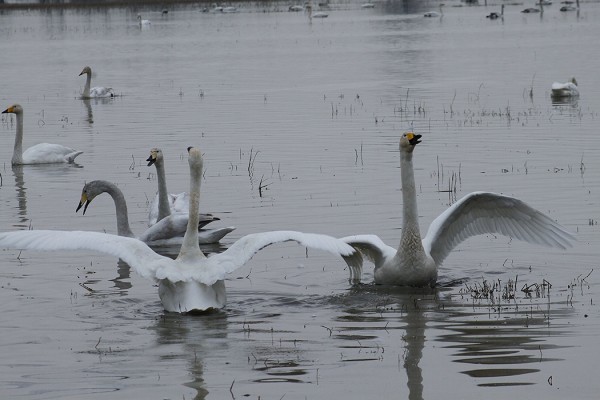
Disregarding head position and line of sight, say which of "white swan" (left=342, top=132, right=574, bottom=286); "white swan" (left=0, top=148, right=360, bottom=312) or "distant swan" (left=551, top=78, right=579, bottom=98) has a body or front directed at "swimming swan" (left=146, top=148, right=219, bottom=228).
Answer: "white swan" (left=0, top=148, right=360, bottom=312)

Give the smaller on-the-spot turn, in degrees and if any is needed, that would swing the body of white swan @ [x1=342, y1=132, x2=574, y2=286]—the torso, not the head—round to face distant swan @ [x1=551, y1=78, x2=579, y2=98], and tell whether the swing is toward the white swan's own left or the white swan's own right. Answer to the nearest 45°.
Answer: approximately 180°

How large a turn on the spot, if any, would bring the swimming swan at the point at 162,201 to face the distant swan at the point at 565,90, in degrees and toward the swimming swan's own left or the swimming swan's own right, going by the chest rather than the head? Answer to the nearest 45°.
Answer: approximately 180°

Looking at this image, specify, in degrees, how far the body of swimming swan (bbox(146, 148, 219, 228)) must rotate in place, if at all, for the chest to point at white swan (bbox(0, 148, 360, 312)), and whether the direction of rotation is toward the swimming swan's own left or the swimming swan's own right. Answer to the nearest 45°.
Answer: approximately 45° to the swimming swan's own left

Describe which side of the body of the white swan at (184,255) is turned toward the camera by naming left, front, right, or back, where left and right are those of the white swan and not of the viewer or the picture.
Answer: back

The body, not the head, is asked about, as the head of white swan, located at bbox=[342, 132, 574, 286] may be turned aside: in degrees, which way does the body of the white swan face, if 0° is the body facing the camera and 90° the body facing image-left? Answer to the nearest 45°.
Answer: approximately 0°

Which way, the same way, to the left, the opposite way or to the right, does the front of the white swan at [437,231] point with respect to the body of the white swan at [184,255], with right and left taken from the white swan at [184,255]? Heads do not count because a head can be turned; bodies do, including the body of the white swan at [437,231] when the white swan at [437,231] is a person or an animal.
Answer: the opposite way
